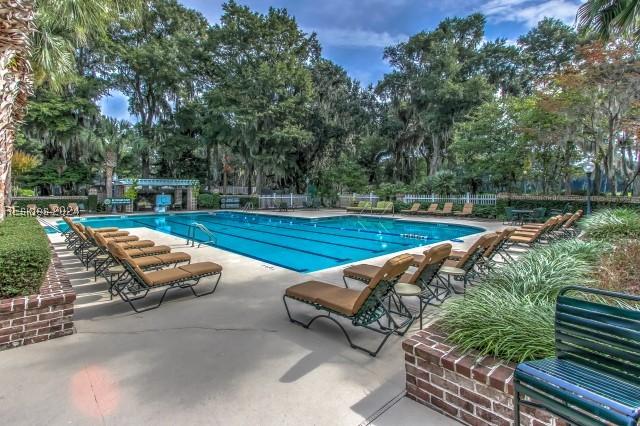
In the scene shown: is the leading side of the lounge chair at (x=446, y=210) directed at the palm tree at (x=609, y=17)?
no

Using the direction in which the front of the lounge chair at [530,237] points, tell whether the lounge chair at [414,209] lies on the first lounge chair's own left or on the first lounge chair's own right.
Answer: on the first lounge chair's own right

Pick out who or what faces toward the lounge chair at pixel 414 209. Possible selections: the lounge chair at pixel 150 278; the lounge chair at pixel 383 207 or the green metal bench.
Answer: the lounge chair at pixel 150 278

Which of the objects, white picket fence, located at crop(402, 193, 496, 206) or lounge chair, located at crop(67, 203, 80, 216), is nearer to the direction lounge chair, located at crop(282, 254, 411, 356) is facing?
the lounge chair

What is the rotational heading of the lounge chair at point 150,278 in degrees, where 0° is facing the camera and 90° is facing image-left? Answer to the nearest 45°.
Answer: approximately 225°

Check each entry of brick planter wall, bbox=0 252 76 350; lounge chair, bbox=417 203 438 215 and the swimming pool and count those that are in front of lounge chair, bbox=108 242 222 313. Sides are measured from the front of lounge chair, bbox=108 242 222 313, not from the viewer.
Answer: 2

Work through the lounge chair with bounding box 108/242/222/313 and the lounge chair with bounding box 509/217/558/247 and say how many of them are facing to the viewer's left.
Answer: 1

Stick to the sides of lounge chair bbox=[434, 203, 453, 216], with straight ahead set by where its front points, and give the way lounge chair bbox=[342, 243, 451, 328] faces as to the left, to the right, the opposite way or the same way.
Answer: to the right

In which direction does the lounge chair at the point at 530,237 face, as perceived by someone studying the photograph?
facing to the left of the viewer

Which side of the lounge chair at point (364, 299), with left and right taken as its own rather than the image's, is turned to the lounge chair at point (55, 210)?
front

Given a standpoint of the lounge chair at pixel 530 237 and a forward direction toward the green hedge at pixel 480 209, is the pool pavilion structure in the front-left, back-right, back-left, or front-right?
front-left

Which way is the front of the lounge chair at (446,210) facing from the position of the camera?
facing the viewer and to the left of the viewer

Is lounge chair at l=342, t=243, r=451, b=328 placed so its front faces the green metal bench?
no

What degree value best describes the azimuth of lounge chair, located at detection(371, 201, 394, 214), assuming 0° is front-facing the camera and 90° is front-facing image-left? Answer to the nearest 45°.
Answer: approximately 45°

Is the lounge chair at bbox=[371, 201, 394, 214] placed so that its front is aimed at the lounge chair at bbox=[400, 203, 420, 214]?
no

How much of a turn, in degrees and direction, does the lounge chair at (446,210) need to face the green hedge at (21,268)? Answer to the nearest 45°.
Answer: approximately 45° to its left
